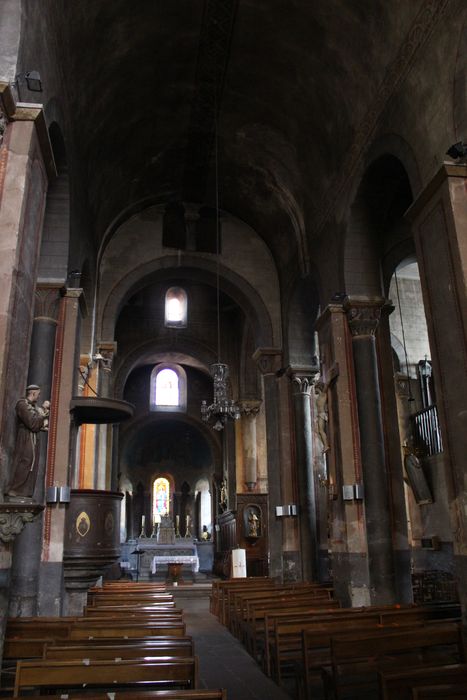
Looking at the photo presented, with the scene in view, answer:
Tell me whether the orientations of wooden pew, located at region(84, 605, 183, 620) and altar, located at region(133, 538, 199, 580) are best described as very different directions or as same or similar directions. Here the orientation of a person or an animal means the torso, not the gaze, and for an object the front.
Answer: very different directions

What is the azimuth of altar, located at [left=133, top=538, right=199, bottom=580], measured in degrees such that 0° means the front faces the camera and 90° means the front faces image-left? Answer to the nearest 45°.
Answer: approximately 0°

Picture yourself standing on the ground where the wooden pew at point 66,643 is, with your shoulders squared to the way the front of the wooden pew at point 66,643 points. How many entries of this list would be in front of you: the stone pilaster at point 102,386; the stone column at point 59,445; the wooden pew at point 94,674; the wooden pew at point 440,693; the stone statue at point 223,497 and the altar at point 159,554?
4

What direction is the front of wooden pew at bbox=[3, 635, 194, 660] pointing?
away from the camera

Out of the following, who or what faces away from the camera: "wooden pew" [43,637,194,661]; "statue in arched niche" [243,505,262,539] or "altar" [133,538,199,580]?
the wooden pew

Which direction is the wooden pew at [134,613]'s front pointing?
away from the camera

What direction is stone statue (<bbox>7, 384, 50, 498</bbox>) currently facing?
to the viewer's right
